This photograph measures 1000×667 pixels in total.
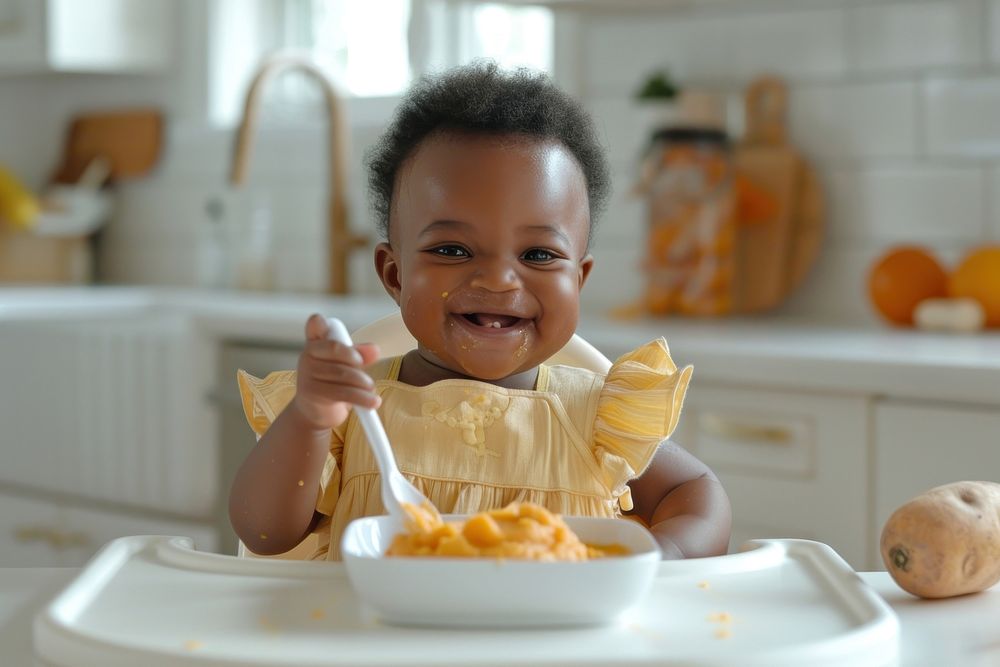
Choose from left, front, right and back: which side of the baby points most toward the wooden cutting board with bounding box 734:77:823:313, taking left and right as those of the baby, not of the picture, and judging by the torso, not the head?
back

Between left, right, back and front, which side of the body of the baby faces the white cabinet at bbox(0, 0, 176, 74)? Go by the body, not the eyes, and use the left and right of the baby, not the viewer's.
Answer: back

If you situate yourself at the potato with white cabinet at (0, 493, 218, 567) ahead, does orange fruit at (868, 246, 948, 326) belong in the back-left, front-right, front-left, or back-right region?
front-right

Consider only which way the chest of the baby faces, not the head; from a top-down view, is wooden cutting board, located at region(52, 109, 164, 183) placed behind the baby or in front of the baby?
behind

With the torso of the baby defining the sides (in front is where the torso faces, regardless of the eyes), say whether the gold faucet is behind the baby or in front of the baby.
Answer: behind

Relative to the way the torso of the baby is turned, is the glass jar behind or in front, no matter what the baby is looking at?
behind

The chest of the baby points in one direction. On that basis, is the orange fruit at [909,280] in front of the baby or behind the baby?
behind

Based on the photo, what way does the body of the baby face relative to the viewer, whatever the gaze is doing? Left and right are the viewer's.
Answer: facing the viewer

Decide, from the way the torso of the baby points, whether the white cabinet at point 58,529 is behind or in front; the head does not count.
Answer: behind
